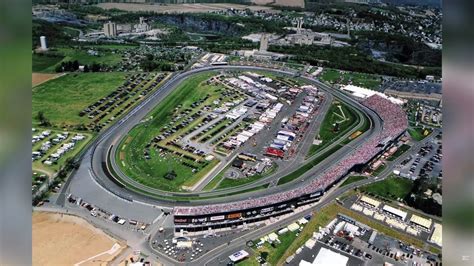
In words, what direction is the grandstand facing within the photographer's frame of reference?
facing away from the viewer and to the left of the viewer
